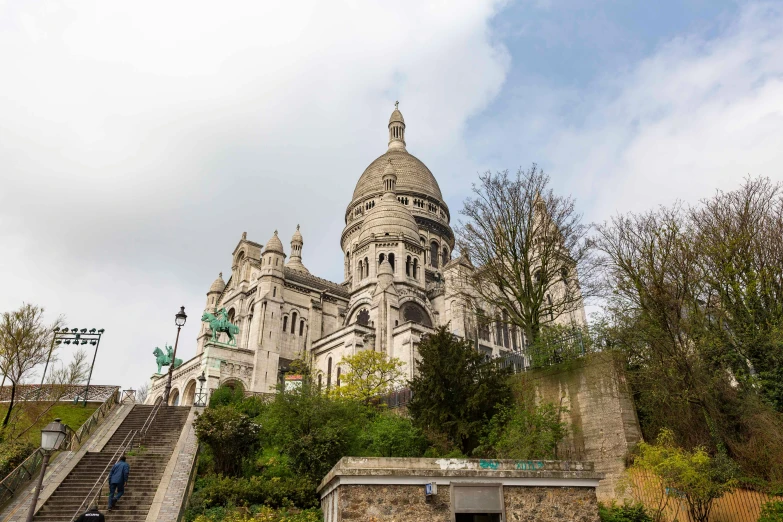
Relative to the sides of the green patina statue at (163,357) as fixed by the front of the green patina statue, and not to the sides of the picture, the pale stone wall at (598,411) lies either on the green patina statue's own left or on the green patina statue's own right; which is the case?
on the green patina statue's own left

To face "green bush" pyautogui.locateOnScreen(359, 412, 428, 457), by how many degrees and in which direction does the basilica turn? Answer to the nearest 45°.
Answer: approximately 45° to its left

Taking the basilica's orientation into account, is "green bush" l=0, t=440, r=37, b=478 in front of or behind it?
in front

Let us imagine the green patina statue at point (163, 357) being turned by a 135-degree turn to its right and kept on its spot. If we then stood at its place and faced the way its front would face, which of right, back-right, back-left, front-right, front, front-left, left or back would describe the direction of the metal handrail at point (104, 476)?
back-right

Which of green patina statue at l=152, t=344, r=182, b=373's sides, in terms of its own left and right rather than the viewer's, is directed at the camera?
left

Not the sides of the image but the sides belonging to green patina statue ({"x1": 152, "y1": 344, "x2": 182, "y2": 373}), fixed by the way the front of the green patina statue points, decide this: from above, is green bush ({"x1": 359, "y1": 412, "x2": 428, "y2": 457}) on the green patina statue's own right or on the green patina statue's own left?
on the green patina statue's own left

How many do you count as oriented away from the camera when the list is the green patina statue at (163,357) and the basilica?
0

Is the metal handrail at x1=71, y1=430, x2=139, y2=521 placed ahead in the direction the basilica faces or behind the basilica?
ahead

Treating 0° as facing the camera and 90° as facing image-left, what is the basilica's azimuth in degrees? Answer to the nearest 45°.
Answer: approximately 45°
